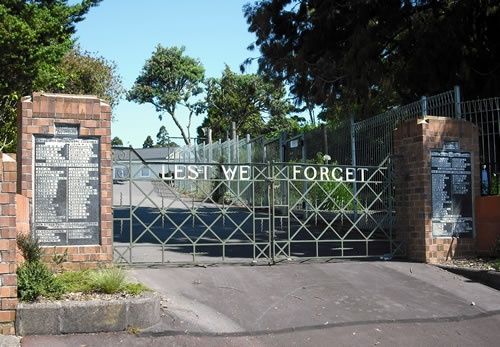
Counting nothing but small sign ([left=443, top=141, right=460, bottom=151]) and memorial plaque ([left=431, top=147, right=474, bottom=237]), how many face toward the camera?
2

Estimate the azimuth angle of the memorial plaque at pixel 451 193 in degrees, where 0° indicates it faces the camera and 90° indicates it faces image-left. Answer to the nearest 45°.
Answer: approximately 0°

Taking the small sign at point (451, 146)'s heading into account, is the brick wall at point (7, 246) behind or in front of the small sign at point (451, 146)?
in front

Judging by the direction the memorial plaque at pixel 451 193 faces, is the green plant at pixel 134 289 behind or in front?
in front

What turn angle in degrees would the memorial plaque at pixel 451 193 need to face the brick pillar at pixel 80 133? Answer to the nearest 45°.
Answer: approximately 45° to its right

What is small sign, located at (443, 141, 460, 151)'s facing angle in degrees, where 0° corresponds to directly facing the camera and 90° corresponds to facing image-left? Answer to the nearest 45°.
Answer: approximately 0°

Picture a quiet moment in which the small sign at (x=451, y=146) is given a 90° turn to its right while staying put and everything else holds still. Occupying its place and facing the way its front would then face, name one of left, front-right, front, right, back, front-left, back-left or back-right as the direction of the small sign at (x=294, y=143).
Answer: front-right

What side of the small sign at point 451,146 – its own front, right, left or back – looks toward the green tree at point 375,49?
back
